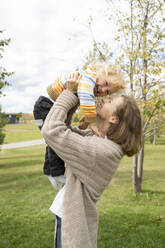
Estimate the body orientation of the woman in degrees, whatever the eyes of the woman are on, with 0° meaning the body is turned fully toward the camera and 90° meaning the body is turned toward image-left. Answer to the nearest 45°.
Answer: approximately 90°

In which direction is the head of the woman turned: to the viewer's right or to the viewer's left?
to the viewer's left
